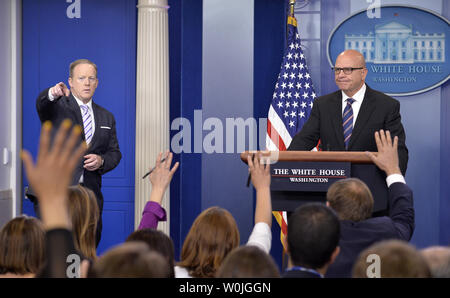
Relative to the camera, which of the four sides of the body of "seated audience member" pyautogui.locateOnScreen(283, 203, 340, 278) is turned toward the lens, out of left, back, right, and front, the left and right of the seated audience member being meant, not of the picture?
back

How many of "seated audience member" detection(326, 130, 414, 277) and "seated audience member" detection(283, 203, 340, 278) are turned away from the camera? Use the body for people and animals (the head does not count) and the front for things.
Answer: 2

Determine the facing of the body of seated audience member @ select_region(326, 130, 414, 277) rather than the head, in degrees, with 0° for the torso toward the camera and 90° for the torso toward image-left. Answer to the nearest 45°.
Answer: approximately 180°

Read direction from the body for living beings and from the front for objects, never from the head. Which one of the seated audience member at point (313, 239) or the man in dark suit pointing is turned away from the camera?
the seated audience member

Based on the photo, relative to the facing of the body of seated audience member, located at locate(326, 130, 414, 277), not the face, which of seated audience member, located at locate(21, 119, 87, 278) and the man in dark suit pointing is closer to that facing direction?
the man in dark suit pointing

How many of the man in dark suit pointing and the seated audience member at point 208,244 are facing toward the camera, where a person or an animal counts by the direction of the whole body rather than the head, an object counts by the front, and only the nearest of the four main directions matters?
1

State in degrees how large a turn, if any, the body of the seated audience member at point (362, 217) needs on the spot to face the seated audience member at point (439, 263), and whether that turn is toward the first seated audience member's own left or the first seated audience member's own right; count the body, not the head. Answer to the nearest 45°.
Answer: approximately 180°

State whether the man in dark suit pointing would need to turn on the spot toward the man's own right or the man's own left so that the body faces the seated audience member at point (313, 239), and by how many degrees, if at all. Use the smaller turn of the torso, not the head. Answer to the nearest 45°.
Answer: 0° — they already face them

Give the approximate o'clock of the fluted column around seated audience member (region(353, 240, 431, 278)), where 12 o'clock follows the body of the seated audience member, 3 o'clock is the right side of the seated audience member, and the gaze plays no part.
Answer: The fluted column is roughly at 11 o'clock from the seated audience member.

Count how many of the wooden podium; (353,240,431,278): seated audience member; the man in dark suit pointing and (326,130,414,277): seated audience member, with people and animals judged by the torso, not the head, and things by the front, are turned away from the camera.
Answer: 2

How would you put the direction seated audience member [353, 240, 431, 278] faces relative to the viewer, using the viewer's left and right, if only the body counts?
facing away from the viewer

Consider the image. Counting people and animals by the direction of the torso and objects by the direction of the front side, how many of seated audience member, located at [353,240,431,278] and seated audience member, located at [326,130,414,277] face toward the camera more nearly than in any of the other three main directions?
0

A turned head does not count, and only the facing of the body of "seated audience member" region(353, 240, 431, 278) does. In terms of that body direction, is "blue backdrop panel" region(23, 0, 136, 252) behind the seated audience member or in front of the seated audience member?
in front

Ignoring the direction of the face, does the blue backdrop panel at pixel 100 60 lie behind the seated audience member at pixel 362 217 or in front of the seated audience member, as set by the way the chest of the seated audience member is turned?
in front

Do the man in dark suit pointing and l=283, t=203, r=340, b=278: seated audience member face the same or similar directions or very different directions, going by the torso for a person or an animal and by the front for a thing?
very different directions

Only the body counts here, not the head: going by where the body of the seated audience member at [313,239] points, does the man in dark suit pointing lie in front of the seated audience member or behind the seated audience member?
in front
